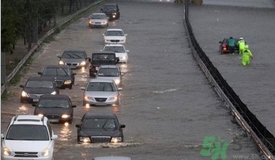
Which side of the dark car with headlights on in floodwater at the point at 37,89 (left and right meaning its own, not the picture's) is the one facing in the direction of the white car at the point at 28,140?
front

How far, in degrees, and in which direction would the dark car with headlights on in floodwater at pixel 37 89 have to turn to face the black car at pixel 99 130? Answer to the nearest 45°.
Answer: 0° — it already faces it

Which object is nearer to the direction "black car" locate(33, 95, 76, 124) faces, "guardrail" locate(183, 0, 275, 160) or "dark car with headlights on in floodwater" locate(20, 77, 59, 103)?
the guardrail

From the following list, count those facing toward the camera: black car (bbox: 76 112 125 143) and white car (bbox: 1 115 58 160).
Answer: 2

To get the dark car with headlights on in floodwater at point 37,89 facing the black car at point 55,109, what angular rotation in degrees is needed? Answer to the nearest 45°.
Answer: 0° — it already faces it

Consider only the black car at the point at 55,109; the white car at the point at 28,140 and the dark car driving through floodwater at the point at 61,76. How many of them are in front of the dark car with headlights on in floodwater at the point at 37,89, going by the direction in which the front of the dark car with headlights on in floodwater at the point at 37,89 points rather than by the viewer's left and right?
2

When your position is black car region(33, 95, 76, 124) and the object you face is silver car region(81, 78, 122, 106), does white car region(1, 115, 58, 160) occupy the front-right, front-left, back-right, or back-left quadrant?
back-right

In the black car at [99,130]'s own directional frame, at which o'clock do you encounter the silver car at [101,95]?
The silver car is roughly at 6 o'clock from the black car.

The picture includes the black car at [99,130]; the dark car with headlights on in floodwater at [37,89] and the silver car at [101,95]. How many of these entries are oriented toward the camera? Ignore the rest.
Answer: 3

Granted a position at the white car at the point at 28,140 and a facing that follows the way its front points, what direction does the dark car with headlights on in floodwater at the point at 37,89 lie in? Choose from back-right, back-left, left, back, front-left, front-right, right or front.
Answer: back

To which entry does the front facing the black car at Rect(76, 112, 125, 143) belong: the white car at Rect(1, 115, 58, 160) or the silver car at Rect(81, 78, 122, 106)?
the silver car
